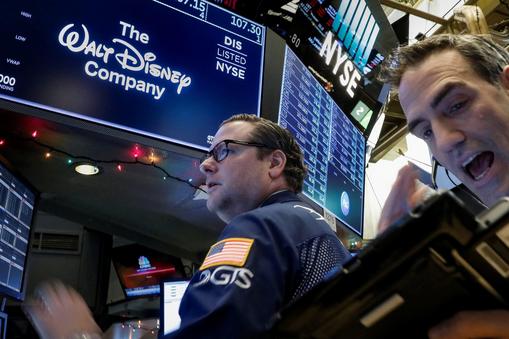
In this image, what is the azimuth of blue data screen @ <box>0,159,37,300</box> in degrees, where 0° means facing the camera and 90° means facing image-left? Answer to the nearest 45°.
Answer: approximately 315°

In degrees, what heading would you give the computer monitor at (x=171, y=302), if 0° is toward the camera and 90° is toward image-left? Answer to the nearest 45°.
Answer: approximately 315°

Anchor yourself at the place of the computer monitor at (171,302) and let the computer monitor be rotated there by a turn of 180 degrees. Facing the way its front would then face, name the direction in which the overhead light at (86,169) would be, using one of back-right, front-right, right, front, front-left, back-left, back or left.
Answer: left

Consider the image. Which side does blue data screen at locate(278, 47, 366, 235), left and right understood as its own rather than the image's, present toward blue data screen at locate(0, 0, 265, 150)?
right
